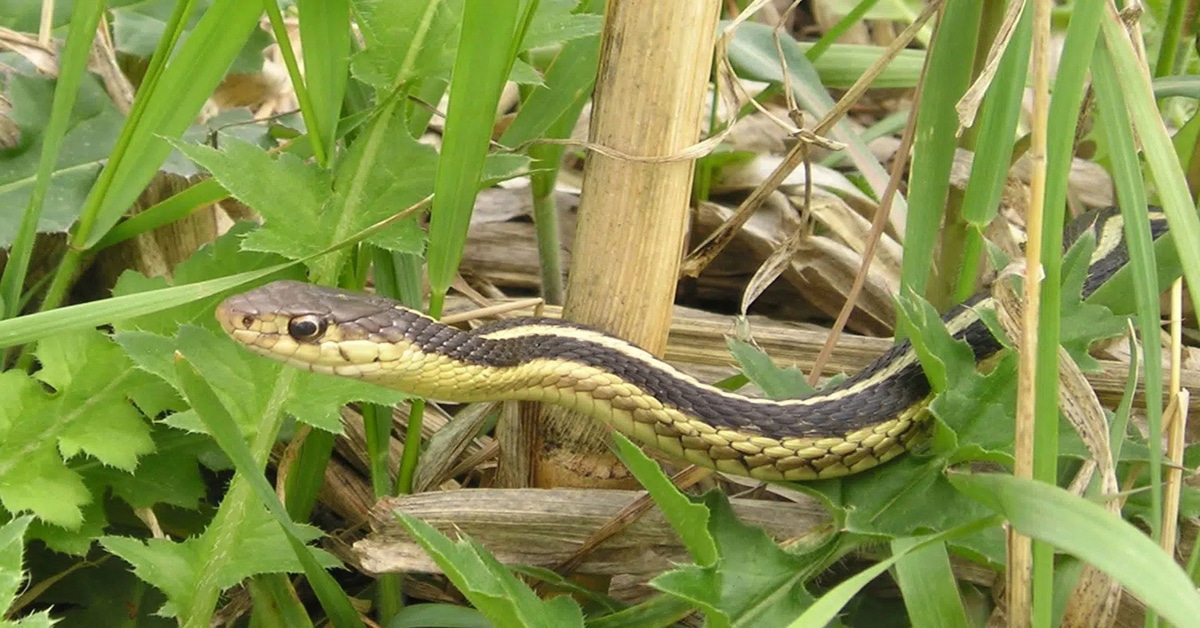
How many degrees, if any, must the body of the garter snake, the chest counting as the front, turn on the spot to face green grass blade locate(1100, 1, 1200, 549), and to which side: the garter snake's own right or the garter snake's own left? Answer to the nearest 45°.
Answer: approximately 180°

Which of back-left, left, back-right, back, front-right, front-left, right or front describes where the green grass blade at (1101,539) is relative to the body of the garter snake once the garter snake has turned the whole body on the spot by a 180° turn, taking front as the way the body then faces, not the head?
front-right

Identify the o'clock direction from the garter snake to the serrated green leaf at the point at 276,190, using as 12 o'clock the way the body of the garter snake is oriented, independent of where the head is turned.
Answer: The serrated green leaf is roughly at 12 o'clock from the garter snake.

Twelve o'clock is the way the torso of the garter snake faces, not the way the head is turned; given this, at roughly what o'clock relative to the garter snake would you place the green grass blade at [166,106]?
The green grass blade is roughly at 12 o'clock from the garter snake.

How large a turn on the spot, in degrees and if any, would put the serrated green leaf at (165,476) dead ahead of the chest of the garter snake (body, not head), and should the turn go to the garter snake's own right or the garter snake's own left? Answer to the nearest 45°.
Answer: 0° — it already faces it

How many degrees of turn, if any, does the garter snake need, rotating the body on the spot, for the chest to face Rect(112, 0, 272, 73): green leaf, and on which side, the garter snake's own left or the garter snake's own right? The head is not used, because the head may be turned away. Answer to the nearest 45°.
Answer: approximately 45° to the garter snake's own right

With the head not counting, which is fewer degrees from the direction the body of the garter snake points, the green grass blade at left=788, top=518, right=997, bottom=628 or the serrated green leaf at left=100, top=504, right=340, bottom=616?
the serrated green leaf

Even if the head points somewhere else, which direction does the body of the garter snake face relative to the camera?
to the viewer's left

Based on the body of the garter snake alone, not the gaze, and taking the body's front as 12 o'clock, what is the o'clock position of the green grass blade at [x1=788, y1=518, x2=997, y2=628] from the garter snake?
The green grass blade is roughly at 8 o'clock from the garter snake.
